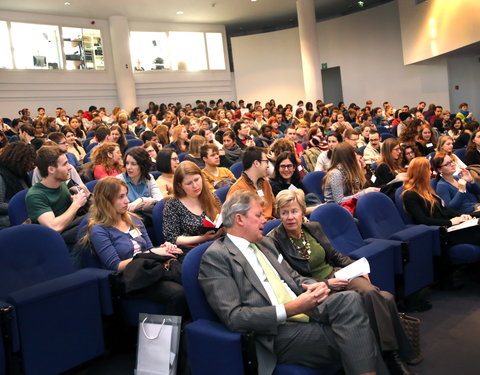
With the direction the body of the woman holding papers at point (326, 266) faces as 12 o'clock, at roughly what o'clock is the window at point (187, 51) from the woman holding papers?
The window is roughly at 7 o'clock from the woman holding papers.

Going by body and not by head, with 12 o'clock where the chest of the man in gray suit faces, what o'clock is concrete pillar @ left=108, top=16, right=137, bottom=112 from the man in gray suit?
The concrete pillar is roughly at 7 o'clock from the man in gray suit.

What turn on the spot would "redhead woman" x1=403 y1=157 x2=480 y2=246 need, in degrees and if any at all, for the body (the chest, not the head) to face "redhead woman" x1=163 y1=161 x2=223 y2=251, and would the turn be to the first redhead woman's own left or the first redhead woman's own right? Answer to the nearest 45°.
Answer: approximately 135° to the first redhead woman's own right

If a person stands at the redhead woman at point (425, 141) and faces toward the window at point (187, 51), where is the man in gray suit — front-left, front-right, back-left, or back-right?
back-left

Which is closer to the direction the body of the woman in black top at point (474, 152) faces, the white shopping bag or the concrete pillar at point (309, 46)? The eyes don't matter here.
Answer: the white shopping bag

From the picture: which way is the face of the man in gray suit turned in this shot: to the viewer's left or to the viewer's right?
to the viewer's right
